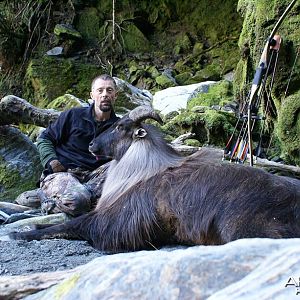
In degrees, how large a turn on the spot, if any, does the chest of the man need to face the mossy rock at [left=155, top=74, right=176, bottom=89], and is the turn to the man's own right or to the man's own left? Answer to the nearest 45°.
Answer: approximately 135° to the man's own left

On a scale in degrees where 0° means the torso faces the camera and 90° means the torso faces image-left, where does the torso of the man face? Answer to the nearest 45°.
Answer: approximately 315°

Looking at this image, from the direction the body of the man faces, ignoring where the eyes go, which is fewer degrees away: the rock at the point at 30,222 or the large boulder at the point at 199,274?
the large boulder

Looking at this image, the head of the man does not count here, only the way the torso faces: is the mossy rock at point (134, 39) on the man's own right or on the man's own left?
on the man's own left

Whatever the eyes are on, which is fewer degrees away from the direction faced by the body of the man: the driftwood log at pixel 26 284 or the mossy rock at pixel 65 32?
the driftwood log

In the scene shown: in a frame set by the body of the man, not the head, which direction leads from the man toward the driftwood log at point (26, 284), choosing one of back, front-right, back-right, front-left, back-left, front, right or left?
front-right

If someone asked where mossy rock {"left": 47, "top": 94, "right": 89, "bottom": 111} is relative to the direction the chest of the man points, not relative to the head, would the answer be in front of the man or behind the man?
behind
